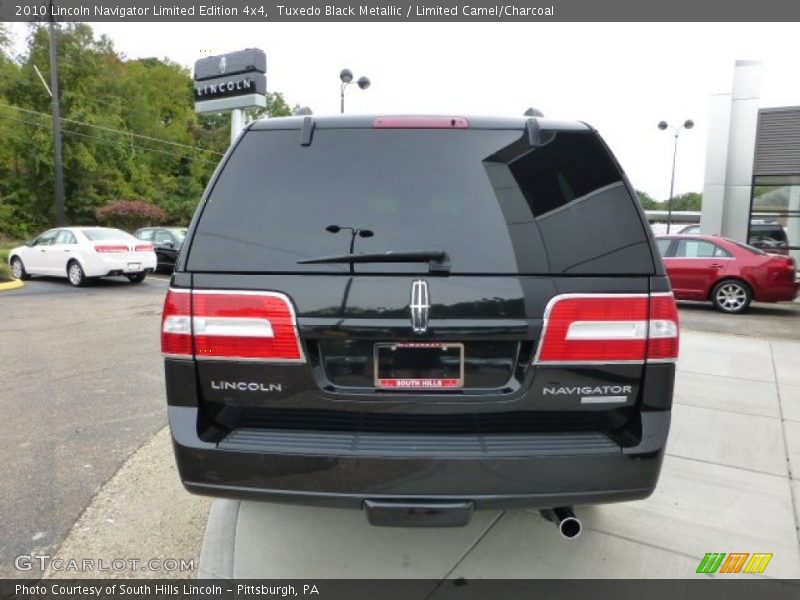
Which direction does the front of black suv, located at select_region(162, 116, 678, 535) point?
away from the camera

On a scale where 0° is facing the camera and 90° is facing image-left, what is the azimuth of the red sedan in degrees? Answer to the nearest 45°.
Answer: approximately 90°

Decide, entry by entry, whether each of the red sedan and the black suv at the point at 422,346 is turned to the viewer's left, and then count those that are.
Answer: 1

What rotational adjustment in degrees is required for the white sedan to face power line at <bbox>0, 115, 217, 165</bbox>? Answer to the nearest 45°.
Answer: approximately 45° to its right

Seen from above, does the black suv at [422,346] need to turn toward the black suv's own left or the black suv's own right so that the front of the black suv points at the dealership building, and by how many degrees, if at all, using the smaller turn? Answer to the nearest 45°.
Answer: approximately 45° to the black suv's own right

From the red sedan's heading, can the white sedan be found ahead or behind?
ahead

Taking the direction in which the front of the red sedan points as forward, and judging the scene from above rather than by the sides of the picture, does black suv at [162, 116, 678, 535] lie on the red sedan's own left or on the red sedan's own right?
on the red sedan's own left

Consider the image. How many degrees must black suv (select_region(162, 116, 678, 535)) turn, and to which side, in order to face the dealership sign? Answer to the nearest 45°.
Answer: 0° — it already faces it

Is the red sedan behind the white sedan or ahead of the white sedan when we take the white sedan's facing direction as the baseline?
behind

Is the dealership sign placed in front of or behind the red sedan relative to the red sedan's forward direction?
in front

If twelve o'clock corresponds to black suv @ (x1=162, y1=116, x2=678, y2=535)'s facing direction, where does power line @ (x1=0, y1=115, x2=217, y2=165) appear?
The power line is roughly at 11 o'clock from the black suv.

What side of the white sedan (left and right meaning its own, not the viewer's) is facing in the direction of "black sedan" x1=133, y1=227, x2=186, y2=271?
right

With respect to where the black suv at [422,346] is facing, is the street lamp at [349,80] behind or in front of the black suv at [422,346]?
in front

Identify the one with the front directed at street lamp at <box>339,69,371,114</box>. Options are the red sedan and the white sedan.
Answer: the red sedan

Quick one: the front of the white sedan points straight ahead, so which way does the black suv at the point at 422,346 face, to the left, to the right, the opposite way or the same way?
to the right

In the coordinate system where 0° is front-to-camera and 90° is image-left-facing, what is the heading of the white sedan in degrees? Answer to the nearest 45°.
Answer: approximately 135°
